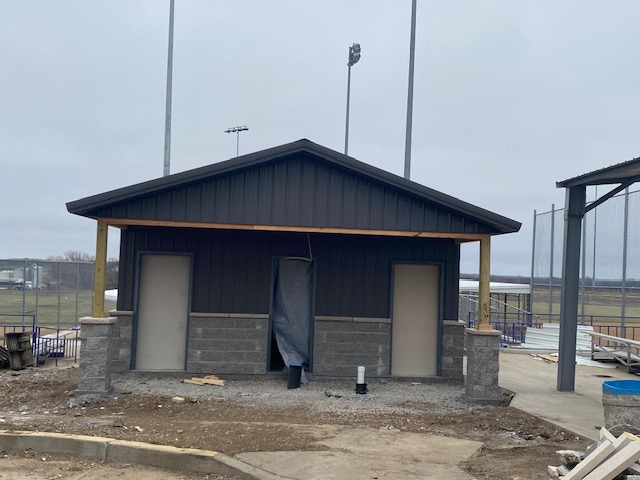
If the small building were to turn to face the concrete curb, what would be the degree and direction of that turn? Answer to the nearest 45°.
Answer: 0° — it already faces it

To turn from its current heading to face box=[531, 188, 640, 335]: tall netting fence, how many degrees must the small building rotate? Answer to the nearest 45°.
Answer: approximately 135° to its left

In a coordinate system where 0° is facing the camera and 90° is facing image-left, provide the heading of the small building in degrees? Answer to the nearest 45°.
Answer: approximately 0°

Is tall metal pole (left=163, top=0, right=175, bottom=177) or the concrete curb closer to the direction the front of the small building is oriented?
the concrete curb

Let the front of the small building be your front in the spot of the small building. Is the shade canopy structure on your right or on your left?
on your left
